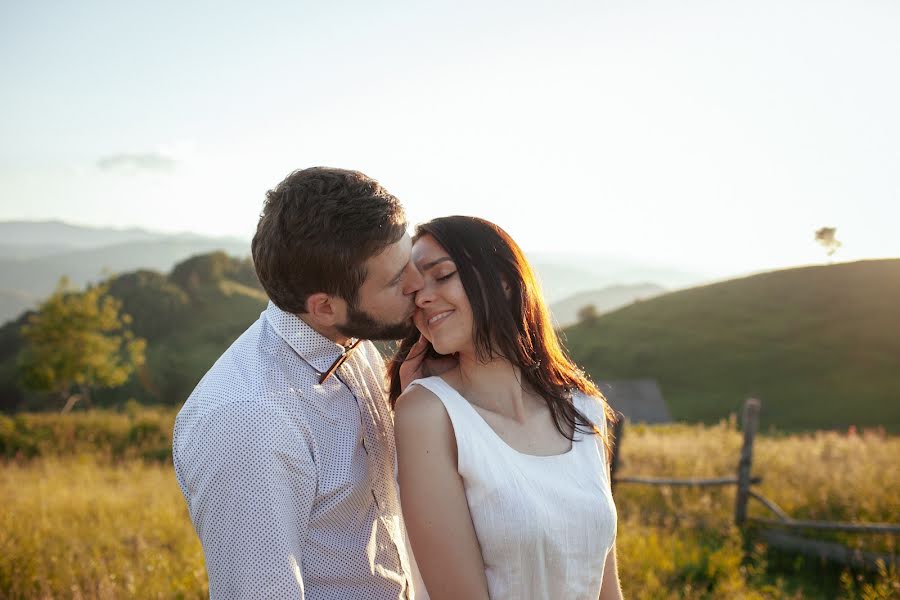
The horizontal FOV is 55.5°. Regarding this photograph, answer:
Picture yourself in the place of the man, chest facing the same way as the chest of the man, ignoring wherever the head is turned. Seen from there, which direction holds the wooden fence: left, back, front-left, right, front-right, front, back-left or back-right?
left

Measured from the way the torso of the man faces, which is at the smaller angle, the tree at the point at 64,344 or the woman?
the woman

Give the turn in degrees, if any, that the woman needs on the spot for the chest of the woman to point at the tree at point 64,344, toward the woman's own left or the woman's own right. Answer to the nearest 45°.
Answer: approximately 180°

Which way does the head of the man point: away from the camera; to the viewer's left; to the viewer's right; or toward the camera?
to the viewer's right

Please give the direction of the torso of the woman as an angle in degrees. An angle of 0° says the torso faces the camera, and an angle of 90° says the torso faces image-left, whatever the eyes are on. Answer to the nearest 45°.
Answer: approximately 315°

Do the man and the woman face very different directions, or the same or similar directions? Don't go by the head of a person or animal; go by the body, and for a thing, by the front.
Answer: same or similar directions

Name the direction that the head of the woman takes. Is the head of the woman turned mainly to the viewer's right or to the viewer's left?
to the viewer's left

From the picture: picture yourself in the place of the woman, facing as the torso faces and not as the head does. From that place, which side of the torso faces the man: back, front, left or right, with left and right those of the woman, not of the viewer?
right

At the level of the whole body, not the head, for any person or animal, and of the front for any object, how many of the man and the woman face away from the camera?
0

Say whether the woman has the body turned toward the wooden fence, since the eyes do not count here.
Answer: no
